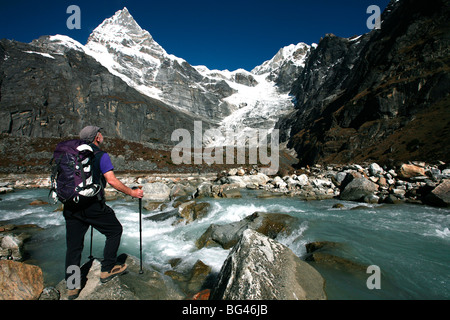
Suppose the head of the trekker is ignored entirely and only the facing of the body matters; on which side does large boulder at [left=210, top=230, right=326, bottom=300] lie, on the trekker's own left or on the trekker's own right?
on the trekker's own right

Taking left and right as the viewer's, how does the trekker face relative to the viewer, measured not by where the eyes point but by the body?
facing away from the viewer and to the right of the viewer

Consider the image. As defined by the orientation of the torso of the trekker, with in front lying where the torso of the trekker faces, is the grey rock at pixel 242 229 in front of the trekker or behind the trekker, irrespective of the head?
in front

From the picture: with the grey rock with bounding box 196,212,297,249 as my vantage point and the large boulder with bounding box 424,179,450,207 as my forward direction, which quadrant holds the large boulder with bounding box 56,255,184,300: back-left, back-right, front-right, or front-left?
back-right

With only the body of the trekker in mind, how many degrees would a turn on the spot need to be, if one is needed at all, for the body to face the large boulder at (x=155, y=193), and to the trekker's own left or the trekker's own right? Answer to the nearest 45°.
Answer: approximately 45° to the trekker's own left
